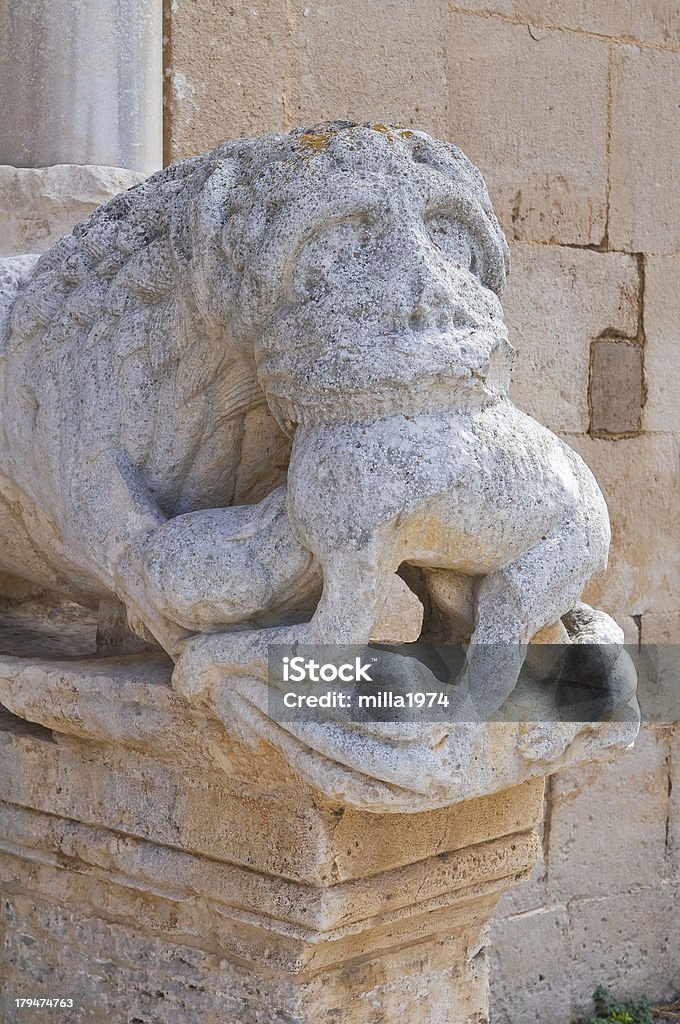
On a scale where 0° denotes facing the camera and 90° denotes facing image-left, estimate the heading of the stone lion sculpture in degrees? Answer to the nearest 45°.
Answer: approximately 315°

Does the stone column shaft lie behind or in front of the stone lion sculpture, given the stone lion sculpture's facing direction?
behind
